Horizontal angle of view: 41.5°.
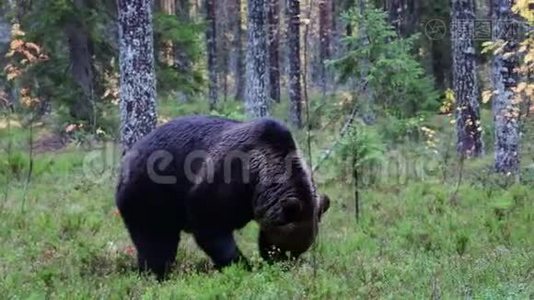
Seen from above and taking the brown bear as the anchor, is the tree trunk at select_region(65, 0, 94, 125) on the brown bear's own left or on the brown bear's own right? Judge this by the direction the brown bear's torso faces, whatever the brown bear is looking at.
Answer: on the brown bear's own left

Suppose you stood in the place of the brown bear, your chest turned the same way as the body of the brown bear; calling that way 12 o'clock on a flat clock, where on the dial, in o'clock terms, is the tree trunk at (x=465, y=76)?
The tree trunk is roughly at 10 o'clock from the brown bear.

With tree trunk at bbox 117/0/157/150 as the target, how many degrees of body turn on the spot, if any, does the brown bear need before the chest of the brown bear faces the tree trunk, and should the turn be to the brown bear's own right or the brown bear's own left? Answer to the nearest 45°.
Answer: approximately 90° to the brown bear's own left

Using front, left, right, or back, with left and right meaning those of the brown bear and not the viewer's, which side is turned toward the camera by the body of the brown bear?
right

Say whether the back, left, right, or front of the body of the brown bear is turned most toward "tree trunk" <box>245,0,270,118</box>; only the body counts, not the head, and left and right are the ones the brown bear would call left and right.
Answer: left

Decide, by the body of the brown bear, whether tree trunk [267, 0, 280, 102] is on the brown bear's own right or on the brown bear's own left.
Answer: on the brown bear's own left

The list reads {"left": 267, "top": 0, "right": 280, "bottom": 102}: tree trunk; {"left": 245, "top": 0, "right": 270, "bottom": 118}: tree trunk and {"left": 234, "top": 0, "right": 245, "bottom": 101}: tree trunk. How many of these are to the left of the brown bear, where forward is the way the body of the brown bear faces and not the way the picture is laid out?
3

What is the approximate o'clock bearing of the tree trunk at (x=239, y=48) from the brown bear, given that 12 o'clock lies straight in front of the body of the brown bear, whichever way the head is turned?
The tree trunk is roughly at 9 o'clock from the brown bear.

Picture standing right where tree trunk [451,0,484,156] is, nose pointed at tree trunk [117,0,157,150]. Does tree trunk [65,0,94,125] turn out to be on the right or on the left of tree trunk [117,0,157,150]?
right
